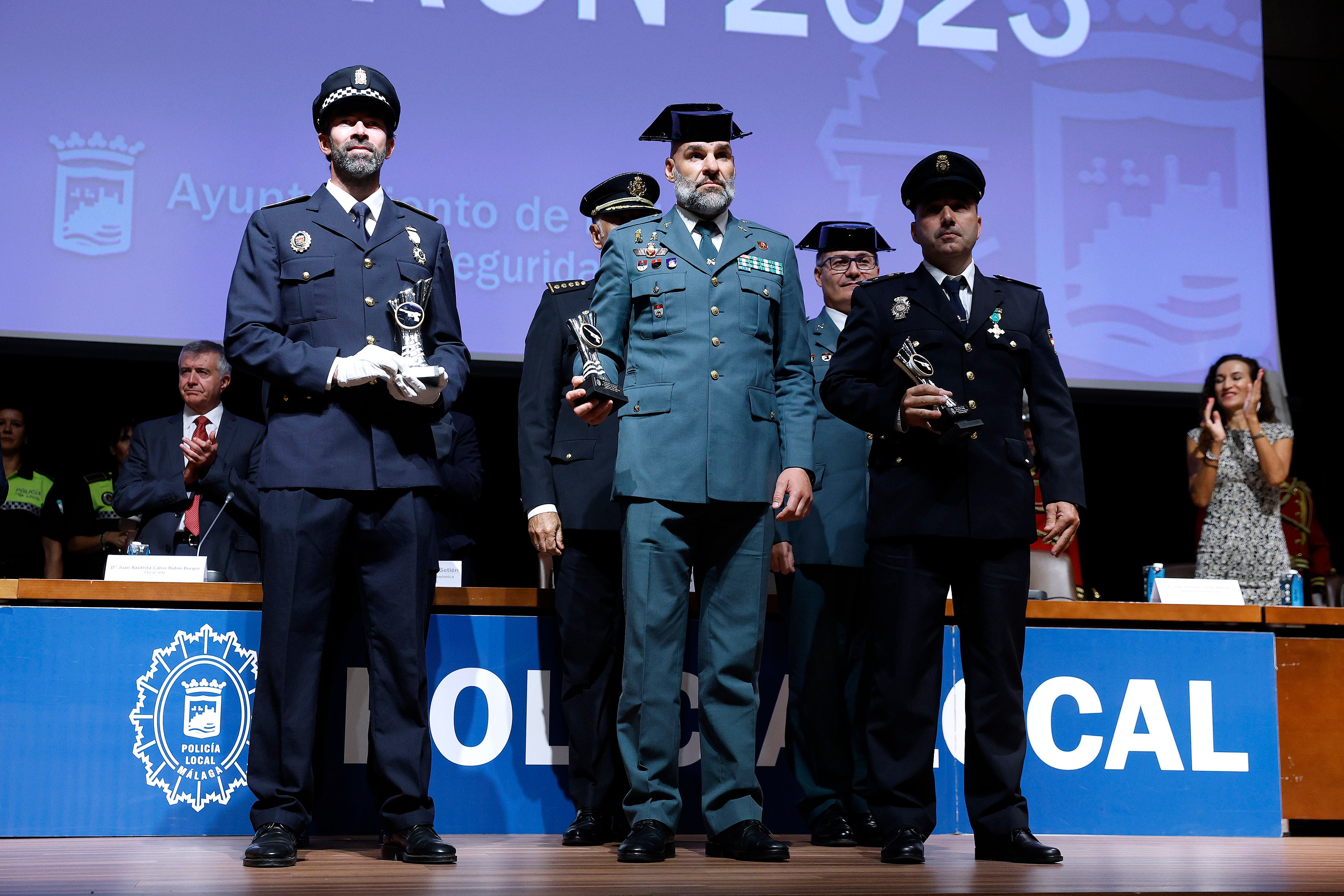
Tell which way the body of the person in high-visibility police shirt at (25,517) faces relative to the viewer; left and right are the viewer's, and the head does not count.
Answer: facing the viewer

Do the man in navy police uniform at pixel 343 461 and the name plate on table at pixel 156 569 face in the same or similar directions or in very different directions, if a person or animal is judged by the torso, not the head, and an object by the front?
same or similar directions

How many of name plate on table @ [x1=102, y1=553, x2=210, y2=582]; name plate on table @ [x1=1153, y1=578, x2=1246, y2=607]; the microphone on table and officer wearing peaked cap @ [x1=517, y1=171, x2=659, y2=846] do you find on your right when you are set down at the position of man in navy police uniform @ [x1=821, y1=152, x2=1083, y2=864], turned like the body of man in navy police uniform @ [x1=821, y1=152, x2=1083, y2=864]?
3

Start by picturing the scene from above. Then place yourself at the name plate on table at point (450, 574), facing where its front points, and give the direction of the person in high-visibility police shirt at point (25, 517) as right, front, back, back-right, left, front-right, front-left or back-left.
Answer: back-right

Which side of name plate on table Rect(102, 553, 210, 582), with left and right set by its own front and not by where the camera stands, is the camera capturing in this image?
front

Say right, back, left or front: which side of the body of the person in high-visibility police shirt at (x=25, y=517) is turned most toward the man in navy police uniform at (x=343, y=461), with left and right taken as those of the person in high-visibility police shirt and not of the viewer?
front

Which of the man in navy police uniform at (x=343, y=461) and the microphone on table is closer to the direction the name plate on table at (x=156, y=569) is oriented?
the man in navy police uniform

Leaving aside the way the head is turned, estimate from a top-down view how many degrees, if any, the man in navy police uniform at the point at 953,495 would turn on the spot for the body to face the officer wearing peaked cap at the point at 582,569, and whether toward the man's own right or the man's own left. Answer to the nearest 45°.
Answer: approximately 90° to the man's own right

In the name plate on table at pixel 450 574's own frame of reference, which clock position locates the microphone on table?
The microphone on table is roughly at 4 o'clock from the name plate on table.

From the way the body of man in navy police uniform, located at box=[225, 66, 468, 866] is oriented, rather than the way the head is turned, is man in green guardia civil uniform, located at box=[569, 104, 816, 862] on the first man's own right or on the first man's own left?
on the first man's own left

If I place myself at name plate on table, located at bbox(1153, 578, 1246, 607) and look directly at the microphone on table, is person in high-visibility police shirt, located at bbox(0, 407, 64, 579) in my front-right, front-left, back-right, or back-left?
front-right

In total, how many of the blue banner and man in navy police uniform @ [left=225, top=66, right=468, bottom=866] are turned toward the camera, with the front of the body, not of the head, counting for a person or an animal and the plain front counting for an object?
2

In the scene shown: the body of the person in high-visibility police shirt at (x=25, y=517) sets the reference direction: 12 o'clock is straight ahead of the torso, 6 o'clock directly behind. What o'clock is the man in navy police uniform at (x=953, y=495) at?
The man in navy police uniform is roughly at 11 o'clock from the person in high-visibility police shirt.
